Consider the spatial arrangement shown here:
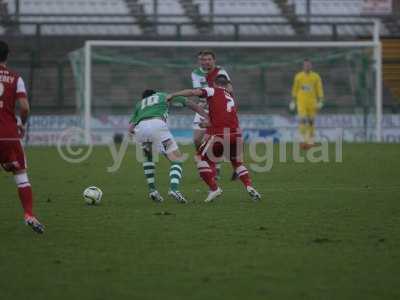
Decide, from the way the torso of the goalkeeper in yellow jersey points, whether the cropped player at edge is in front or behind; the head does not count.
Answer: in front

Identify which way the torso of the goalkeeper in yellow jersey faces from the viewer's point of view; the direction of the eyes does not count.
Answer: toward the camera

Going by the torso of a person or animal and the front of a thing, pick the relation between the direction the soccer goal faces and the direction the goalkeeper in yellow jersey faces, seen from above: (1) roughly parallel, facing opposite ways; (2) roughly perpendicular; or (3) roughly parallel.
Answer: roughly parallel

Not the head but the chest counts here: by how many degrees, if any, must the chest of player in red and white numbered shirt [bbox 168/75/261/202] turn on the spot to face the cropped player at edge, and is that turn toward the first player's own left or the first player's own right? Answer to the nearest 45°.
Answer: approximately 90° to the first player's own left

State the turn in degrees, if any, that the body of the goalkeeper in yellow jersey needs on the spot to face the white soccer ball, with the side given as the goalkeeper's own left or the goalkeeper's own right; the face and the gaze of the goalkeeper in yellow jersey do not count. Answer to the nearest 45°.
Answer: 0° — they already face it

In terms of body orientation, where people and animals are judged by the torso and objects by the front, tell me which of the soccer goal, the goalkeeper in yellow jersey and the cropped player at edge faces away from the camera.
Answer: the cropped player at edge

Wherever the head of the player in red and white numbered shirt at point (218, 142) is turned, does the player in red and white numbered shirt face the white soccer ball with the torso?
no

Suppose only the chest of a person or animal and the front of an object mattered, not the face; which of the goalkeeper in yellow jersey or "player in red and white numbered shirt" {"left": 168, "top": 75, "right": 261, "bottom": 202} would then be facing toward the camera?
the goalkeeper in yellow jersey

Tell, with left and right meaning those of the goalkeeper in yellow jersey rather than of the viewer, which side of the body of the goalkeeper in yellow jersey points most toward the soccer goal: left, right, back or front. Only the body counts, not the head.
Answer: back

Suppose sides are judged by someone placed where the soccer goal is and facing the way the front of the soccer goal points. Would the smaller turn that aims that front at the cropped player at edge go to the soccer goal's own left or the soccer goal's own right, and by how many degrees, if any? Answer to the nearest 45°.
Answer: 0° — it already faces them

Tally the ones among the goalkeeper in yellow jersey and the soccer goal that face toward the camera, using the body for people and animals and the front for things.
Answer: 2

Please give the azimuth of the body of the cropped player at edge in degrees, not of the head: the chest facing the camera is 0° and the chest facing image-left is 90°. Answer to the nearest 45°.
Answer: approximately 180°

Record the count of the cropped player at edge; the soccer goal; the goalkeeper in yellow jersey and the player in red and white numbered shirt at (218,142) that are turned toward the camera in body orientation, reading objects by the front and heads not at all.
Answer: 2

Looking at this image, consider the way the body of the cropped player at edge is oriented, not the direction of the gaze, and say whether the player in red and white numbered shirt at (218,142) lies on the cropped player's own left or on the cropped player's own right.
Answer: on the cropped player's own right

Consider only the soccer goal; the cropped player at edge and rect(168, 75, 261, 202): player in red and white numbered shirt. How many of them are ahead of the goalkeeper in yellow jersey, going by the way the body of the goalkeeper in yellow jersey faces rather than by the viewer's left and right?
2

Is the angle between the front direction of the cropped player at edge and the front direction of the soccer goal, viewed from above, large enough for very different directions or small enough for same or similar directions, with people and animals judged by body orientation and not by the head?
very different directions

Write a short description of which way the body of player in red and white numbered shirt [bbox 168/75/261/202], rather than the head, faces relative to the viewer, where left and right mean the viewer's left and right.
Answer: facing away from the viewer and to the left of the viewer

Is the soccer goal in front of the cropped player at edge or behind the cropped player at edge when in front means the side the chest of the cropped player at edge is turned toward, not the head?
in front

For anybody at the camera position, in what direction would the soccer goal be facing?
facing the viewer
